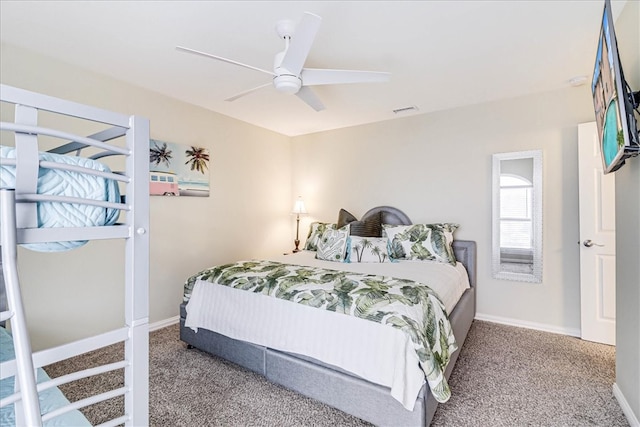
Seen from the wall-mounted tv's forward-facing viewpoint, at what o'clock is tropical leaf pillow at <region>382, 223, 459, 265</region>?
The tropical leaf pillow is roughly at 1 o'clock from the wall-mounted tv.

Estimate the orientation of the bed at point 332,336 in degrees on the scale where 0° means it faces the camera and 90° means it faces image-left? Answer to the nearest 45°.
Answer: approximately 45°

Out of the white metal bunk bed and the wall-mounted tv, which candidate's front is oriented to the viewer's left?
the wall-mounted tv

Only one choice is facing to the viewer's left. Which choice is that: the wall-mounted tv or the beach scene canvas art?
the wall-mounted tv

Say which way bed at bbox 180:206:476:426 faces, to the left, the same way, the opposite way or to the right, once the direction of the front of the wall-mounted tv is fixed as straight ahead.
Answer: to the left

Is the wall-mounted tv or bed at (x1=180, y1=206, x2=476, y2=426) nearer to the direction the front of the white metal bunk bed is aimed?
the wall-mounted tv

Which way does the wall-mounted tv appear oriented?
to the viewer's left

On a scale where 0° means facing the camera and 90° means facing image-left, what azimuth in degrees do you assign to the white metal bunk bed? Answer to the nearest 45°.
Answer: approximately 315°

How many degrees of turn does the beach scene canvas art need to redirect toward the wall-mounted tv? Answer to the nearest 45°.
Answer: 0° — it already faces it
